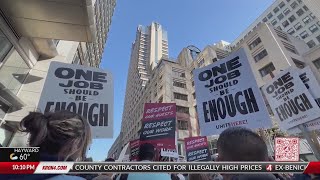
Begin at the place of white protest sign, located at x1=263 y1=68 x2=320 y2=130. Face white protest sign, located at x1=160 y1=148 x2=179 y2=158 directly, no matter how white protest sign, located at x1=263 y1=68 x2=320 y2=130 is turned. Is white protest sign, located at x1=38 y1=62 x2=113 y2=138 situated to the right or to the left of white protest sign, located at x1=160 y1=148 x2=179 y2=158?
left

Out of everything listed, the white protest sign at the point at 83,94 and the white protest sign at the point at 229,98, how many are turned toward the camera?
2

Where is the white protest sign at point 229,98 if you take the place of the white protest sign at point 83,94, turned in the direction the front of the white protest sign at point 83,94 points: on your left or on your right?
on your left

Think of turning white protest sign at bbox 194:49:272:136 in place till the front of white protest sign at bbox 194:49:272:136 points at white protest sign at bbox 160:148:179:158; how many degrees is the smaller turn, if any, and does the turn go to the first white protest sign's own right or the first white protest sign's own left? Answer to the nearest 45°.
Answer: approximately 135° to the first white protest sign's own right

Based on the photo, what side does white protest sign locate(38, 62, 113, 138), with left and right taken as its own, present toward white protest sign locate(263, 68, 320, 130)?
left

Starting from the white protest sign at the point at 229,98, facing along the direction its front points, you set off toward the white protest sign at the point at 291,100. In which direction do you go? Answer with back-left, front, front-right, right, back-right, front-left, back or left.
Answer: back-left
